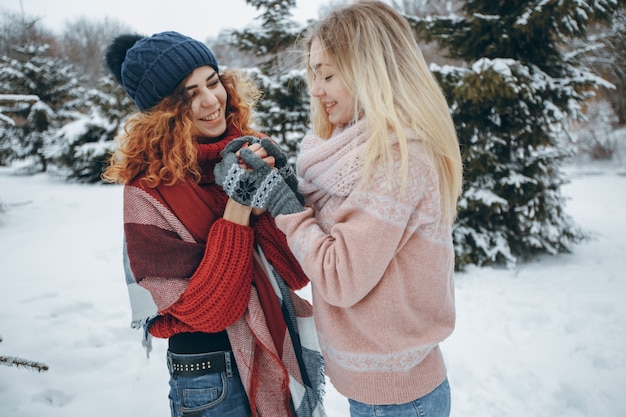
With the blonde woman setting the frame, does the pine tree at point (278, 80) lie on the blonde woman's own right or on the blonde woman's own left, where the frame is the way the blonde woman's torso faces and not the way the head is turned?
on the blonde woman's own right

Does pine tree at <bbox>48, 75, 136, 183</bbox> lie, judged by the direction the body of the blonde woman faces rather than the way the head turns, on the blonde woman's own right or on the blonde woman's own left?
on the blonde woman's own right

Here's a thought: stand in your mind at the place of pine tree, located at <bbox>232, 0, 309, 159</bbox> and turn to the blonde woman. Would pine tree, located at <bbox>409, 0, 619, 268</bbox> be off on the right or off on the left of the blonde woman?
left

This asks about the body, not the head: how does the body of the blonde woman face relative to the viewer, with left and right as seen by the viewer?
facing to the left of the viewer

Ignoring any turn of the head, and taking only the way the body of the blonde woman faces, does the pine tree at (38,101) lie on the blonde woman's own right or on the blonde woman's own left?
on the blonde woman's own right
